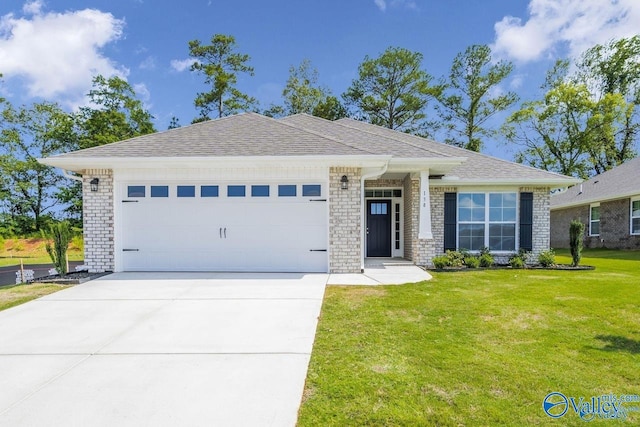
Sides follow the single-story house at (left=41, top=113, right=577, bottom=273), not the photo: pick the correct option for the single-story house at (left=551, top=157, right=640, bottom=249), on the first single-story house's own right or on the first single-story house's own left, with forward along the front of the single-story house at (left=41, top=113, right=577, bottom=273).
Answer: on the first single-story house's own left

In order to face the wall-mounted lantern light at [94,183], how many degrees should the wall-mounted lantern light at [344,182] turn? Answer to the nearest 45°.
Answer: approximately 90° to its right

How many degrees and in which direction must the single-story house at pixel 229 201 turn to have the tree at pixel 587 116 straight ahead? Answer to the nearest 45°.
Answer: approximately 135° to its left

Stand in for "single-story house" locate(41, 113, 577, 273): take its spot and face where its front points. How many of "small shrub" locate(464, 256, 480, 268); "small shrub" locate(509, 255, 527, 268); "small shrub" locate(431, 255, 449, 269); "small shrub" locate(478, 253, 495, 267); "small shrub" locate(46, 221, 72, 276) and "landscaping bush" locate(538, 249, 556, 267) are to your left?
5

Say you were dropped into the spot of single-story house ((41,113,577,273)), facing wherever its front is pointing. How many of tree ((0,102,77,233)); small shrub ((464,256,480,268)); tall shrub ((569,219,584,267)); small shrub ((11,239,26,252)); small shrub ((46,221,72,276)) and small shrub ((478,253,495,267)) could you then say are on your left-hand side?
3

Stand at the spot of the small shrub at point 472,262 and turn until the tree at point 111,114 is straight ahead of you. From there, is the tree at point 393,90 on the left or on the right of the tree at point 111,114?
right

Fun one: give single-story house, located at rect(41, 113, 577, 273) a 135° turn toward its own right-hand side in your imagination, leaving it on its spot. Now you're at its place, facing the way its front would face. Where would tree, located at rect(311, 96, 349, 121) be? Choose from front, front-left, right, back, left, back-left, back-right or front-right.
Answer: front-right

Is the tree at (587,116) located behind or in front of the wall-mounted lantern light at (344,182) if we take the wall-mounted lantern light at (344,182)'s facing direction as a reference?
behind

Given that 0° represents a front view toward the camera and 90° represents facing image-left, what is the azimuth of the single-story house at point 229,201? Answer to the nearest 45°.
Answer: approximately 0°

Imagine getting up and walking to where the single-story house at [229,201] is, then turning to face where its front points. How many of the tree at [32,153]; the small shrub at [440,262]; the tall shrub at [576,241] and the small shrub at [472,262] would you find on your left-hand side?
3

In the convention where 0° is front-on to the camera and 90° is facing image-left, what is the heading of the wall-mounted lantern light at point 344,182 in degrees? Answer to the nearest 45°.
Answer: approximately 0°

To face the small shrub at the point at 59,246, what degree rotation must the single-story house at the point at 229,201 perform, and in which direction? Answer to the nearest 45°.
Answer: approximately 90° to its right

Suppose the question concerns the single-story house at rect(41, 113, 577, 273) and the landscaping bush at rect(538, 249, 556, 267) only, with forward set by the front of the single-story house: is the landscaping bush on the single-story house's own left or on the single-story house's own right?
on the single-story house's own left

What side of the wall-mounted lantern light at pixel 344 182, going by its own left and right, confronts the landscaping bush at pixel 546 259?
left
